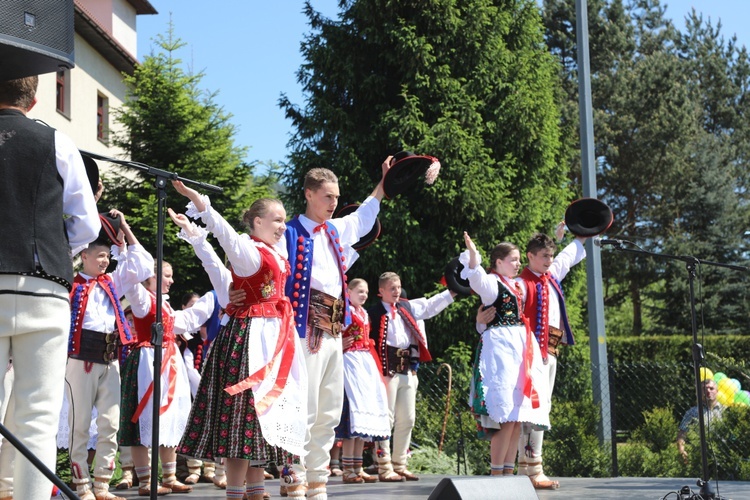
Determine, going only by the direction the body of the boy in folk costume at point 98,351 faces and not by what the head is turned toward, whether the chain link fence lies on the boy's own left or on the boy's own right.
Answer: on the boy's own left

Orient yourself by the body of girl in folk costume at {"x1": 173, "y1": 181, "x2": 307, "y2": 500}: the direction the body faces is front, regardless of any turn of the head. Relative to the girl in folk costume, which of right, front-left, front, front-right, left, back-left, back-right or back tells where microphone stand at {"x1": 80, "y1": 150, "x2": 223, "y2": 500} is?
right

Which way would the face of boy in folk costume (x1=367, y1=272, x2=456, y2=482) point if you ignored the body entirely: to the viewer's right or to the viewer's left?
to the viewer's right

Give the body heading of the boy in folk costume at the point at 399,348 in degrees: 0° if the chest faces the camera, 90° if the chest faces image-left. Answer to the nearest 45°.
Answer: approximately 315°

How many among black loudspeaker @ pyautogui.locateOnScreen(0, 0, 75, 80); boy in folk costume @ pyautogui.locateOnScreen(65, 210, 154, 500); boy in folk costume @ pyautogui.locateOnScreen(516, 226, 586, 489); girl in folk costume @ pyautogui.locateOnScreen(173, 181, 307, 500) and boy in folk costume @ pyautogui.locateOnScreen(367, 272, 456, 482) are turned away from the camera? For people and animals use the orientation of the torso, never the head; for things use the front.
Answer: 0

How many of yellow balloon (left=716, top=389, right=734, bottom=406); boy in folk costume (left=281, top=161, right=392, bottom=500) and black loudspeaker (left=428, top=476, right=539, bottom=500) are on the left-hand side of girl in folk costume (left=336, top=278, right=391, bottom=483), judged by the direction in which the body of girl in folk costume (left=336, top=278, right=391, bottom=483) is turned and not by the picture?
1

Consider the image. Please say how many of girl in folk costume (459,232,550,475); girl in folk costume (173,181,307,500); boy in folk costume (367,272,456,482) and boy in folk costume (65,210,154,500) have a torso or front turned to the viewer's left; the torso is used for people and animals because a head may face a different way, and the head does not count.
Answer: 0

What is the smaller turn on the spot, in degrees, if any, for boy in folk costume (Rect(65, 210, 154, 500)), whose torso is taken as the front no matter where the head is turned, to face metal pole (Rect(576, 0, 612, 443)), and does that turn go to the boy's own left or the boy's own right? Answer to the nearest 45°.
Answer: approximately 90° to the boy's own left

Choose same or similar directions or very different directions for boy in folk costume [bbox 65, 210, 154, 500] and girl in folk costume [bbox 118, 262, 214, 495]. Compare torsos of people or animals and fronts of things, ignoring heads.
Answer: same or similar directions

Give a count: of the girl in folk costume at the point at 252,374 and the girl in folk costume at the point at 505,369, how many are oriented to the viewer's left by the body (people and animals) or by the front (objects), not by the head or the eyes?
0

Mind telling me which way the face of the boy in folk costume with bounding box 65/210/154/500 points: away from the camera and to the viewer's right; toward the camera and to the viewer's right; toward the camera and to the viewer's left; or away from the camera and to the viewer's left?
toward the camera and to the viewer's right

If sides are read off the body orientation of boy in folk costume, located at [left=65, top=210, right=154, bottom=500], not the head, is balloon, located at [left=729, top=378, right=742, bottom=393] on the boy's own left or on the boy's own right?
on the boy's own left

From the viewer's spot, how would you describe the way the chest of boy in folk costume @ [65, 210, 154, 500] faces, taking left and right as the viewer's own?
facing the viewer and to the right of the viewer

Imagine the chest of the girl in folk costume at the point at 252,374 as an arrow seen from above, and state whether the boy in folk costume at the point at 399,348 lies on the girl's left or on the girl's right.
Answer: on the girl's left

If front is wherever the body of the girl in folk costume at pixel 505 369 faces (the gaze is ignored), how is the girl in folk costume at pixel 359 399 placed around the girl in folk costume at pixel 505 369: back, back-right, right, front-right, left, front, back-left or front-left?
back

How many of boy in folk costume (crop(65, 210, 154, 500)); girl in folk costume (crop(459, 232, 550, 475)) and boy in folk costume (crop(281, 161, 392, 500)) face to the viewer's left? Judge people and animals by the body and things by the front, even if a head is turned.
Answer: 0
